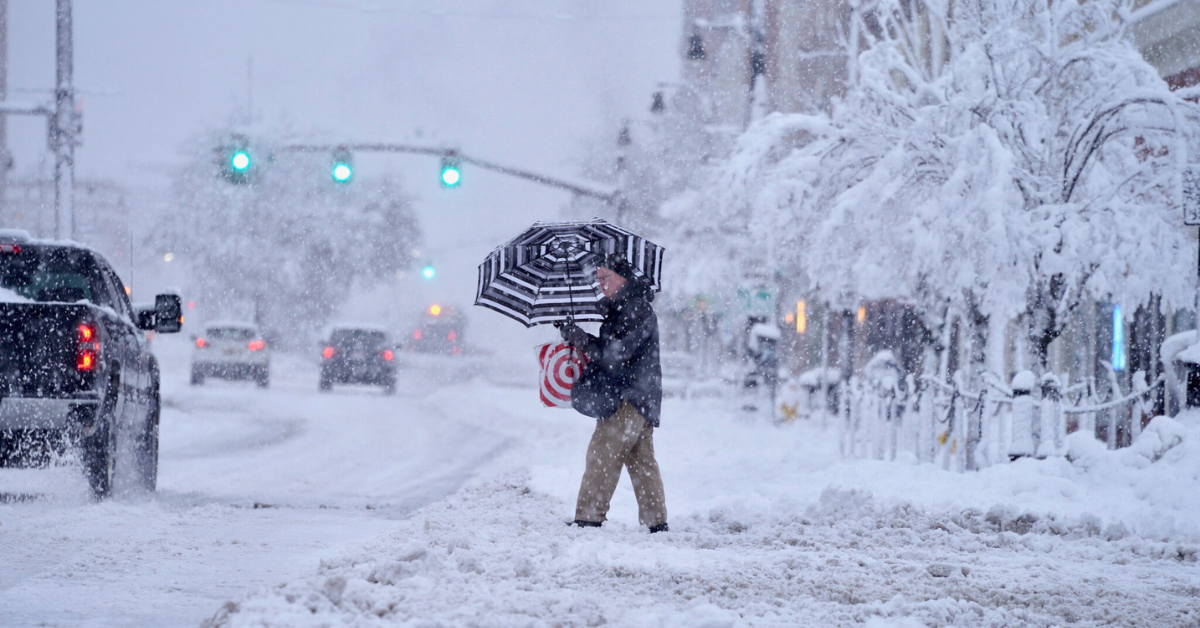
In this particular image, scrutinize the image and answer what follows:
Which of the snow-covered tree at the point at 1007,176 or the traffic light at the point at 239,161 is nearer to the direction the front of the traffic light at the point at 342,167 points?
the snow-covered tree

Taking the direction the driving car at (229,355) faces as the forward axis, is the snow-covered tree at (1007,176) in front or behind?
behind

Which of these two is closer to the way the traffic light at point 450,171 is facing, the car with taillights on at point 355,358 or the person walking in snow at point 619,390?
the person walking in snow

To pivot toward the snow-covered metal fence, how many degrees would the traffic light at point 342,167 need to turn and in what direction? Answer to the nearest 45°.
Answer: approximately 45° to its left

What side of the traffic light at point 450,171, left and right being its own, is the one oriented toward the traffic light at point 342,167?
right

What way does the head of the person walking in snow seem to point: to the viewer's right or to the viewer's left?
to the viewer's left

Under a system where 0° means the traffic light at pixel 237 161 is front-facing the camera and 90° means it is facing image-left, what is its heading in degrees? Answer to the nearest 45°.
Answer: approximately 0°

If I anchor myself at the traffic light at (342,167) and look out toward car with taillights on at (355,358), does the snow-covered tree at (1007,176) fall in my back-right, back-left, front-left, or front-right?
back-right

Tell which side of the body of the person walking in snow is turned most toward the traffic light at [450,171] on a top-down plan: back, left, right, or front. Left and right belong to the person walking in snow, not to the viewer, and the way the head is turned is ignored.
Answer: right

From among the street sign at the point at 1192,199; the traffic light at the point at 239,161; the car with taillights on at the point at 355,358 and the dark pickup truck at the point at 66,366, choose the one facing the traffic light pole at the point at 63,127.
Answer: the dark pickup truck
